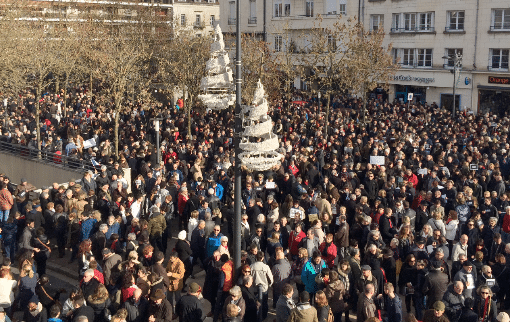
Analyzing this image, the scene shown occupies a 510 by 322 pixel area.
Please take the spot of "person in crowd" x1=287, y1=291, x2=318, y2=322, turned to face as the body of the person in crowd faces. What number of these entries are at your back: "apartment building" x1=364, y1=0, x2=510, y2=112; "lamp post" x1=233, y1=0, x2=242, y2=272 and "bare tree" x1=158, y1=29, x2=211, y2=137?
0

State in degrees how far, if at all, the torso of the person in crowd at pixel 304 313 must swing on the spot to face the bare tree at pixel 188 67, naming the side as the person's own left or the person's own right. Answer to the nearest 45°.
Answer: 0° — they already face it

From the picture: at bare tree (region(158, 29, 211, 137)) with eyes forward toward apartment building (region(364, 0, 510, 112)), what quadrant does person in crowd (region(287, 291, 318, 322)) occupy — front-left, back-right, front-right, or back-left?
back-right

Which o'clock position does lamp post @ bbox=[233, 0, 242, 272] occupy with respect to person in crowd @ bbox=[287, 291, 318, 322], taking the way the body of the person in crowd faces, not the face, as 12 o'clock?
The lamp post is roughly at 11 o'clock from the person in crowd.

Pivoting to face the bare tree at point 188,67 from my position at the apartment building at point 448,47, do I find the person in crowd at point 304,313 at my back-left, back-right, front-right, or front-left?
front-left

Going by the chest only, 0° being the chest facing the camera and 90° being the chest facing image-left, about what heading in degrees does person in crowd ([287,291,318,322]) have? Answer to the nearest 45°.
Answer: approximately 180°

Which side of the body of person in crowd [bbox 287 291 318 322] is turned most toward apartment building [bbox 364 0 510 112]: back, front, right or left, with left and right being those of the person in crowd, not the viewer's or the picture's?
front
